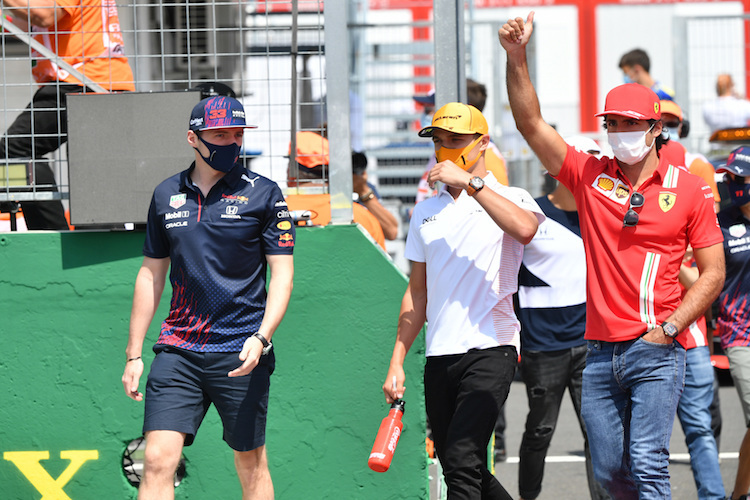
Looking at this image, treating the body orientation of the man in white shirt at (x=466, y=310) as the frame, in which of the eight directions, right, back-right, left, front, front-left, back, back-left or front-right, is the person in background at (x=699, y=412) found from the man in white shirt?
back

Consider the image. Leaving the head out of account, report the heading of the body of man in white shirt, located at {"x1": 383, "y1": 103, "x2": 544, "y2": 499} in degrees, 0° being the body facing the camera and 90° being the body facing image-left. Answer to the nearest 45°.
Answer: approximately 45°

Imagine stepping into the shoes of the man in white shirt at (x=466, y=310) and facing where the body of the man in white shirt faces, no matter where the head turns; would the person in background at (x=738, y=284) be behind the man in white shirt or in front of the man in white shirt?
behind
